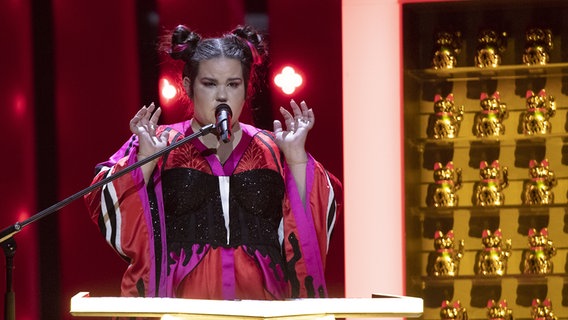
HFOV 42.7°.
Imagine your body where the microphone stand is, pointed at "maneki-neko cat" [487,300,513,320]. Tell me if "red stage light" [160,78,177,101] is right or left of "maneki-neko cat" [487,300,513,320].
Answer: left

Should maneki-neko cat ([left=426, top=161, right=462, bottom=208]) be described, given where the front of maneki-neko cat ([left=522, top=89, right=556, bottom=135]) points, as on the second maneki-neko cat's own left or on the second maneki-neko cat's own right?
on the second maneki-neko cat's own right

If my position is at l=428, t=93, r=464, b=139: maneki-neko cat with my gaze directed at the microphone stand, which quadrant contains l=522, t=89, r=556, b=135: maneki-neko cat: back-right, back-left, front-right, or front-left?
back-left

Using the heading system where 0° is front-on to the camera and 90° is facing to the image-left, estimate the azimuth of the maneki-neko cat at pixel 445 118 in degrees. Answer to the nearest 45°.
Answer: approximately 0°
